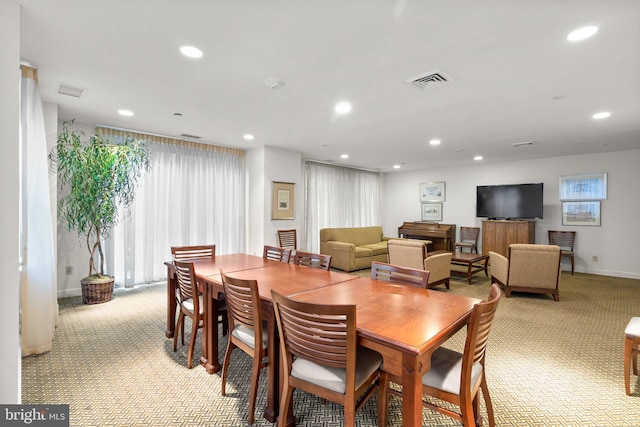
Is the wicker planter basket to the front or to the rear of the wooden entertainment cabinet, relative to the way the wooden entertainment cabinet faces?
to the front

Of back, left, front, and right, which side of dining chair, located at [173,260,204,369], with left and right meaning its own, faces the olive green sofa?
front

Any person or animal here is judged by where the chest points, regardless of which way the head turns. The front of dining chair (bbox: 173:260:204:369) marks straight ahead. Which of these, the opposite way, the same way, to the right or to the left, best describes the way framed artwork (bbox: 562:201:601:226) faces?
the opposite way

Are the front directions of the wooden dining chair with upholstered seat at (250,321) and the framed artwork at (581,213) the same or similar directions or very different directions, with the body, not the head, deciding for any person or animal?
very different directions

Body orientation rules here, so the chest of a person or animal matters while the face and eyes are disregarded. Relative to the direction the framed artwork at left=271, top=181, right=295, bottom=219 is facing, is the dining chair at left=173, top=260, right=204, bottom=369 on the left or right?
on its right

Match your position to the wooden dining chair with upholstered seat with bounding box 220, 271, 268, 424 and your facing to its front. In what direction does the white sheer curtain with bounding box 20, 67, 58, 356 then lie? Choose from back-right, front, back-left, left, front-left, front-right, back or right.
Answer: left

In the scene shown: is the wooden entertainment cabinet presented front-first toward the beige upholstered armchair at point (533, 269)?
yes

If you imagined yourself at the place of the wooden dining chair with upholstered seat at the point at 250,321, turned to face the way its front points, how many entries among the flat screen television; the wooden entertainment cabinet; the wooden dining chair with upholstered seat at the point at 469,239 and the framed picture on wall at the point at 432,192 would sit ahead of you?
4

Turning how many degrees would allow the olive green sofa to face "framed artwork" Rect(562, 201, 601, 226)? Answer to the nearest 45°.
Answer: approximately 45° to its left

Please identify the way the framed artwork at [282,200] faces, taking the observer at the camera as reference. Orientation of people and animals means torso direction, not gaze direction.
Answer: facing the viewer and to the right of the viewer

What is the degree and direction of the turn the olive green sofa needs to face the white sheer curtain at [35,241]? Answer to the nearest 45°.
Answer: approximately 90° to its right

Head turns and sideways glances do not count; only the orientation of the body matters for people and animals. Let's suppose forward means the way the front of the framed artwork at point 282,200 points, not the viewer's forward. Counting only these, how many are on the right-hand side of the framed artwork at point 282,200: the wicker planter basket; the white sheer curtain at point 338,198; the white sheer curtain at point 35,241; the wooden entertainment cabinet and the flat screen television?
2

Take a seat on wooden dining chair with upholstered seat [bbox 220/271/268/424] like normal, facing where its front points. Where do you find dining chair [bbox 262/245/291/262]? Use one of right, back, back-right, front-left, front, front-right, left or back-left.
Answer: front-left

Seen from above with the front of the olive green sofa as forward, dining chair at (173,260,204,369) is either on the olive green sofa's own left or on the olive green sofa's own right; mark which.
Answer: on the olive green sofa's own right
